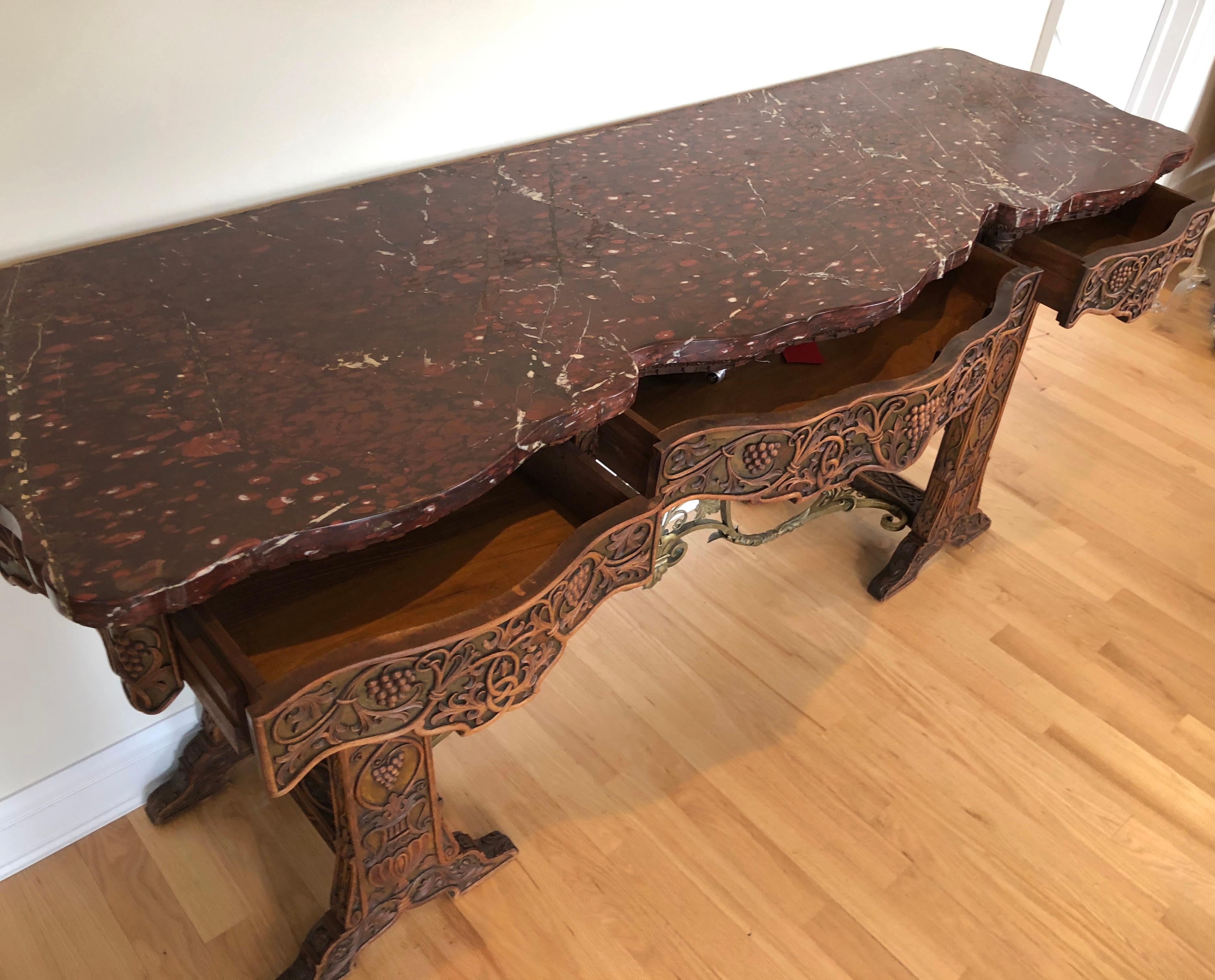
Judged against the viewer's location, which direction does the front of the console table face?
facing the viewer and to the right of the viewer
